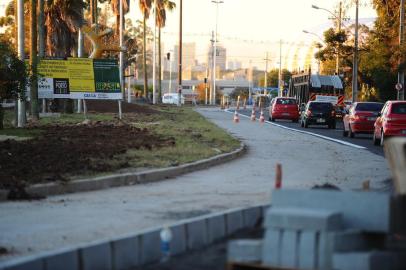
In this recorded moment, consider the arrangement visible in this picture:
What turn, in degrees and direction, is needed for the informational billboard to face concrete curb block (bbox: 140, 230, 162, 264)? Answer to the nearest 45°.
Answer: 0° — it already faces it

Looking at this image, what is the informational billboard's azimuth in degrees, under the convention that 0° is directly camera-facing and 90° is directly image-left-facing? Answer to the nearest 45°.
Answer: approximately 0°

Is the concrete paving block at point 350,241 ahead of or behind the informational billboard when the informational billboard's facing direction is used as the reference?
ahead

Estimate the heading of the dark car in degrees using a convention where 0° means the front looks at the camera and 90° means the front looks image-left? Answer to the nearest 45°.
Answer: approximately 180°

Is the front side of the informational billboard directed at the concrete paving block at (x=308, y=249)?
yes

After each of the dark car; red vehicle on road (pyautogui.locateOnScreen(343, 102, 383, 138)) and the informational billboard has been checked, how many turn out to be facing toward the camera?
1

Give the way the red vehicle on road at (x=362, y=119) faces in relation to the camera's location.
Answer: facing away from the viewer and to the left of the viewer

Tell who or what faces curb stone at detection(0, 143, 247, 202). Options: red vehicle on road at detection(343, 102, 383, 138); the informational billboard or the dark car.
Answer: the informational billboard

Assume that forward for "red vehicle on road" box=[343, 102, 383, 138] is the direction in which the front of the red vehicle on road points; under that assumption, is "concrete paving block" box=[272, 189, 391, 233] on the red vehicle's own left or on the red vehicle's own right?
on the red vehicle's own left

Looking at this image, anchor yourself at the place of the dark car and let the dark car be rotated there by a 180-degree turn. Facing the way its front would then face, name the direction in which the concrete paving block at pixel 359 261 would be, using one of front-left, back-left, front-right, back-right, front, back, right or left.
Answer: front

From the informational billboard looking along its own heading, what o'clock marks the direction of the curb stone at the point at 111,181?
The curb stone is roughly at 12 o'clock from the informational billboard.
